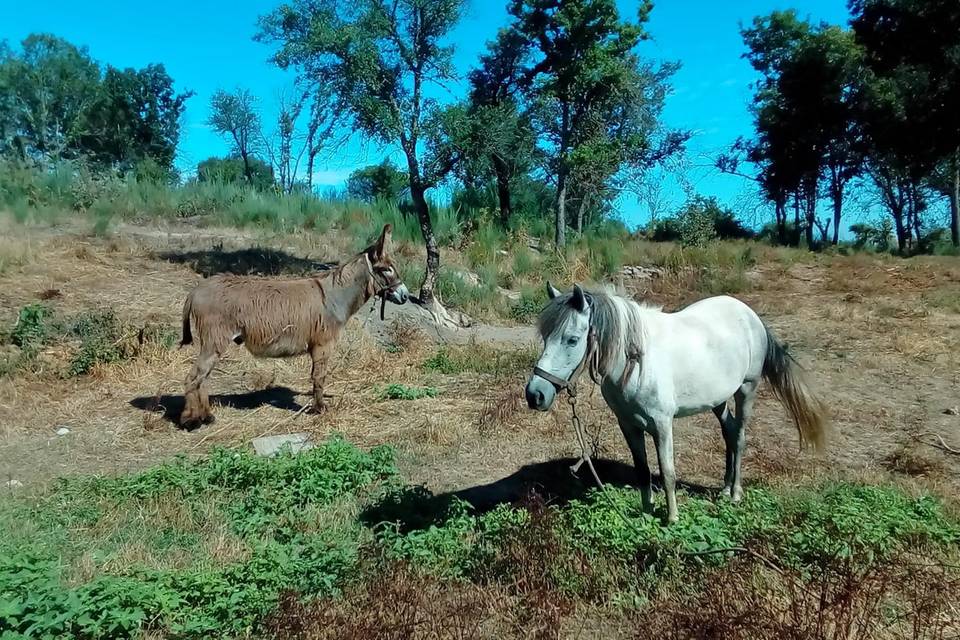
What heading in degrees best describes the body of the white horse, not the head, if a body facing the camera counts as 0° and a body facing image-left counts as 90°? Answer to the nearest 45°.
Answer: approximately 45°

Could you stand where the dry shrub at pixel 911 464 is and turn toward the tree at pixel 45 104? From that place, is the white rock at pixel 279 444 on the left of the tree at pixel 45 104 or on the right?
left

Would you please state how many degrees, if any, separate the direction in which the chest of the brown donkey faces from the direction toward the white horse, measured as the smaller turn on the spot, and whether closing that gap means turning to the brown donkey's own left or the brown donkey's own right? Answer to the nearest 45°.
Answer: approximately 45° to the brown donkey's own right

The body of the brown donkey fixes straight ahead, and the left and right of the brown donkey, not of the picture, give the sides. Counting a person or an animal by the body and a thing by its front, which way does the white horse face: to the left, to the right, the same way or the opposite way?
the opposite way

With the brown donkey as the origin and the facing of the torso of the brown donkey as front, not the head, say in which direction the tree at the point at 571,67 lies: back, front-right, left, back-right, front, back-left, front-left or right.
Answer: front-left

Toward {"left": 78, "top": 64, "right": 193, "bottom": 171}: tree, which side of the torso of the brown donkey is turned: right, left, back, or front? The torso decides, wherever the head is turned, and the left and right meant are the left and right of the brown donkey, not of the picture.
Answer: left

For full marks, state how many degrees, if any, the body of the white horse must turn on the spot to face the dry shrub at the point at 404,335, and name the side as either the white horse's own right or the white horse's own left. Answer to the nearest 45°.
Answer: approximately 90° to the white horse's own right

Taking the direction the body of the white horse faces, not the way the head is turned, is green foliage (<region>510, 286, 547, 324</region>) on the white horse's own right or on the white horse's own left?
on the white horse's own right

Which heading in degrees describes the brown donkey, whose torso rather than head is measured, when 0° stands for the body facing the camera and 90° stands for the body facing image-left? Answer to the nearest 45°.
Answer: approximately 270°

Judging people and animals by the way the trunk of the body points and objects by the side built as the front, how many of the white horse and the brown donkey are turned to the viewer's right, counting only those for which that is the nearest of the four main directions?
1

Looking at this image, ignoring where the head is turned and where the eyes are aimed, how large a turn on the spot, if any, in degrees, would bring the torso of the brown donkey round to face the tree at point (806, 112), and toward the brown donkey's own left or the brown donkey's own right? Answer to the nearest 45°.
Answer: approximately 45° to the brown donkey's own left

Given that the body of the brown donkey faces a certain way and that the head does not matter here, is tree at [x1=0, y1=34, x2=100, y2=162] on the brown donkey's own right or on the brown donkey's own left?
on the brown donkey's own left
